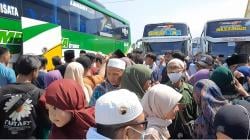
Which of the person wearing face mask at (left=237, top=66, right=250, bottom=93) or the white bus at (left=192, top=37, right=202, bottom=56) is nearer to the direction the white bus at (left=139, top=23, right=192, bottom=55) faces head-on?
the person wearing face mask

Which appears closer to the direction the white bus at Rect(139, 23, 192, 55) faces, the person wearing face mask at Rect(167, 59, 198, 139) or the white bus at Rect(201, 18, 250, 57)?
the person wearing face mask

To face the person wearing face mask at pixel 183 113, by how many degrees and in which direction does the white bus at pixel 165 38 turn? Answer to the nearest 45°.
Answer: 0° — it already faces them

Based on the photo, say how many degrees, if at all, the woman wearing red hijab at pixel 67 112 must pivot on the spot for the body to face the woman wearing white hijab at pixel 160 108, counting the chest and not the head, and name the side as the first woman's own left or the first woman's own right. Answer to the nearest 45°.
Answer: approximately 135° to the first woman's own left

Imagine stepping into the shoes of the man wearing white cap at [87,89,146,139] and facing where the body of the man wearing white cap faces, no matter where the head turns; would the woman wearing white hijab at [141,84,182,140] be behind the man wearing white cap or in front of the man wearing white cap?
in front

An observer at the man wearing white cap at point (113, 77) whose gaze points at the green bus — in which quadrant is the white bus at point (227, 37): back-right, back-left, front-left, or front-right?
front-right
